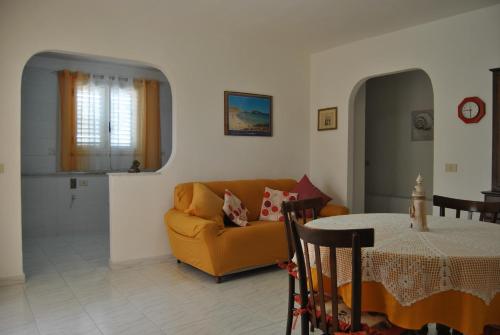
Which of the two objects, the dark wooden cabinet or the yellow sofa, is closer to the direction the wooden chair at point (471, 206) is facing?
the yellow sofa

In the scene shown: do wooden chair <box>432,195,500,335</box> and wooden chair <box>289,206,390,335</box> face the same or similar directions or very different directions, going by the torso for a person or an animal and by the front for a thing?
very different directions

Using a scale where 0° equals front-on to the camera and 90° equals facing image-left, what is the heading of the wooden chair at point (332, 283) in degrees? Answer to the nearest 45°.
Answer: approximately 225°

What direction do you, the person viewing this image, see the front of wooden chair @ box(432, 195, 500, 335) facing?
facing the viewer and to the left of the viewer

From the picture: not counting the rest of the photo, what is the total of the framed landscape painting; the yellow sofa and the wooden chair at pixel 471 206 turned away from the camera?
0

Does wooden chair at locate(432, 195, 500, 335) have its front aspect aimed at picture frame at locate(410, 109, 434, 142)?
no

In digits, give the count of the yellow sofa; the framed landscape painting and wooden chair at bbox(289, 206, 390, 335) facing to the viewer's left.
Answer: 0

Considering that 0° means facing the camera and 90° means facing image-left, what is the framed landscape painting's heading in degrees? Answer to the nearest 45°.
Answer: approximately 315°

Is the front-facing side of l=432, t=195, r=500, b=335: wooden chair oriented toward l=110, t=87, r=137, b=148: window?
no

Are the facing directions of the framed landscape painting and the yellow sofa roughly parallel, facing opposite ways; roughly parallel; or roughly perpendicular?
roughly parallel

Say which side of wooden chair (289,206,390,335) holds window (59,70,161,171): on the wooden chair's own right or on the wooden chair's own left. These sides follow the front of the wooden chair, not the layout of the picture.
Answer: on the wooden chair's own left

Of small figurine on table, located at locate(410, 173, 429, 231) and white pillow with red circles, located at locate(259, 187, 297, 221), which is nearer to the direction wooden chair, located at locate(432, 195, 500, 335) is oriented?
the small figurine on table

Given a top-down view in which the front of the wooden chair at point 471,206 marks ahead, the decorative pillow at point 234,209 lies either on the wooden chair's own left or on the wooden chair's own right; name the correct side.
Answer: on the wooden chair's own right

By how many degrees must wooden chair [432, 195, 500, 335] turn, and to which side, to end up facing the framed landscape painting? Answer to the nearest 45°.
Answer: approximately 90° to its right
